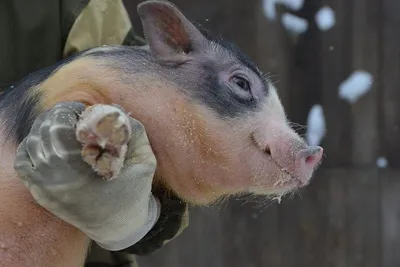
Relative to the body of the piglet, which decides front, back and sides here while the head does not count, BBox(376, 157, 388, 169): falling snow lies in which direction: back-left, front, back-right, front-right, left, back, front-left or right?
front-left

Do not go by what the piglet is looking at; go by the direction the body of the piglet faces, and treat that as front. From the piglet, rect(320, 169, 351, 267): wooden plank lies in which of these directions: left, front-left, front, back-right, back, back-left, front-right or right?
front-left

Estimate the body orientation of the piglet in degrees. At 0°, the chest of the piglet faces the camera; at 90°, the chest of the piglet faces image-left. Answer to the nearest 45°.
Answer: approximately 270°

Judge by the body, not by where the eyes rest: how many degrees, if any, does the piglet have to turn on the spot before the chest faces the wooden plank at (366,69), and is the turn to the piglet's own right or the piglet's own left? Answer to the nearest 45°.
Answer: approximately 45° to the piglet's own left

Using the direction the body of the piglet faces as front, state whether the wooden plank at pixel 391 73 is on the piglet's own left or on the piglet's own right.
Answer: on the piglet's own left

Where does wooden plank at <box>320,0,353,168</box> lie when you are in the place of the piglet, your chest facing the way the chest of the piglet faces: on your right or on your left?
on your left

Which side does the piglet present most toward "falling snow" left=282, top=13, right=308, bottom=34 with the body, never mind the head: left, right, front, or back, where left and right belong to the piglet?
left
